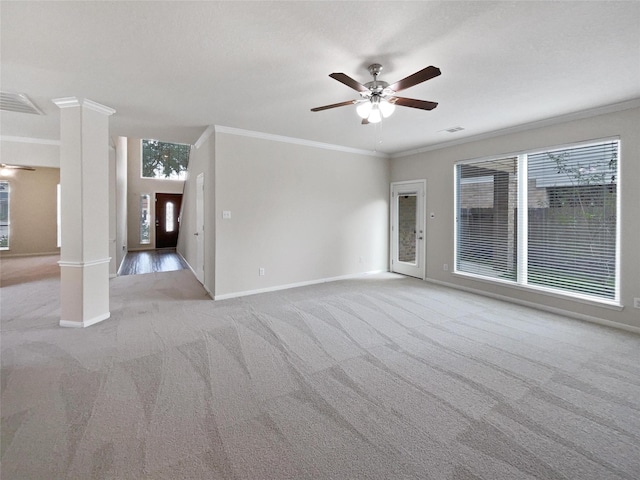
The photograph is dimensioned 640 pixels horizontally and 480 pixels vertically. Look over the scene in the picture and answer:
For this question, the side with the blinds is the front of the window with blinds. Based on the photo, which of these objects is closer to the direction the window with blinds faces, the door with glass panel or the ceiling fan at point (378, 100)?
the ceiling fan

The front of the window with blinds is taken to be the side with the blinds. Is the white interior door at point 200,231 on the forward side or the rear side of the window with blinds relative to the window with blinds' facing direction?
on the forward side

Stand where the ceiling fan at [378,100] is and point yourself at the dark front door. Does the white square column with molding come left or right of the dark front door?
left

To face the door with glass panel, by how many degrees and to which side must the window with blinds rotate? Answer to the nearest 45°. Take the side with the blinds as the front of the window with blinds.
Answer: approximately 90° to its right

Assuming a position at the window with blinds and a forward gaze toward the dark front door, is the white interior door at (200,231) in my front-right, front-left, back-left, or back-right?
front-left

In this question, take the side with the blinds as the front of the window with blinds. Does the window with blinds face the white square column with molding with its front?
yes

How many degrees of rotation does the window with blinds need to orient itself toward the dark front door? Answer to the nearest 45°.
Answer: approximately 45° to its right

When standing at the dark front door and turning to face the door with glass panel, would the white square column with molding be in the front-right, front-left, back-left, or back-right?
front-right

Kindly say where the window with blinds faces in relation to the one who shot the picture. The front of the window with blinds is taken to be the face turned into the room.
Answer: facing the viewer and to the left of the viewer

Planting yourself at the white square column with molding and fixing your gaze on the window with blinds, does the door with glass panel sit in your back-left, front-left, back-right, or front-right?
front-left

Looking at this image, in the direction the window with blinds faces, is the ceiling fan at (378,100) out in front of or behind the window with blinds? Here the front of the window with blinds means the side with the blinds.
in front
